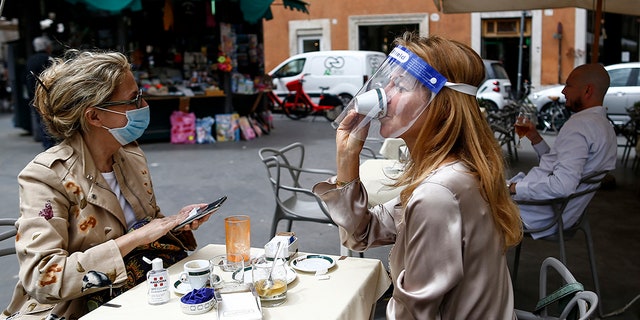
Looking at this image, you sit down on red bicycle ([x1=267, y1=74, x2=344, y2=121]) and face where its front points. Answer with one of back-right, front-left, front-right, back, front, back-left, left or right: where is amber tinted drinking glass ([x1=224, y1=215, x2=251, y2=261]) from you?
left

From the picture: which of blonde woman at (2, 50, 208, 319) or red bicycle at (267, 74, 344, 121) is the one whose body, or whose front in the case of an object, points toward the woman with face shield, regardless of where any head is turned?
the blonde woman

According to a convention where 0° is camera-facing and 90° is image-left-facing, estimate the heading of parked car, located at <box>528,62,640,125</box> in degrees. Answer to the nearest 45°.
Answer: approximately 90°

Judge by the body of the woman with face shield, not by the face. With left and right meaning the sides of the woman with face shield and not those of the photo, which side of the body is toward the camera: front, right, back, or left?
left

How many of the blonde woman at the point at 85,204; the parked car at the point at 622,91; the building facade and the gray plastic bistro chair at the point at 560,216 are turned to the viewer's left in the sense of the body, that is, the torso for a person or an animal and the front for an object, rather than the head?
2

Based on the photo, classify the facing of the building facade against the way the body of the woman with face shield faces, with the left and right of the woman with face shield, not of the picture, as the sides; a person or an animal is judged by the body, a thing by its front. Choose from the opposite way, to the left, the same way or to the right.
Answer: to the left

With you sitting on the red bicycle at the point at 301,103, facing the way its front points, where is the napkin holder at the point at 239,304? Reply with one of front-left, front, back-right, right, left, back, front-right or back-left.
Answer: left

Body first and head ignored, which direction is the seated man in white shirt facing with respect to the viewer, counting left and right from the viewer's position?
facing to the left of the viewer

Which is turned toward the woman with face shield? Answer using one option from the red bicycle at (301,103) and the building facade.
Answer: the building facade

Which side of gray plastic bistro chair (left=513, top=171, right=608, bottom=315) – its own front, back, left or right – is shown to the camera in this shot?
left

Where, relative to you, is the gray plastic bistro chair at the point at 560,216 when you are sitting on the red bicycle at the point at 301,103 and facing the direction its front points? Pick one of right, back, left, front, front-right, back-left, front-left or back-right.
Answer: left

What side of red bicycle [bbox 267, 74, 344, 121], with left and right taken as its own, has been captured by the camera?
left

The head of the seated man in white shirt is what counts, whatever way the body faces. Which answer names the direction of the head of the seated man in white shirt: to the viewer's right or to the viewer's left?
to the viewer's left

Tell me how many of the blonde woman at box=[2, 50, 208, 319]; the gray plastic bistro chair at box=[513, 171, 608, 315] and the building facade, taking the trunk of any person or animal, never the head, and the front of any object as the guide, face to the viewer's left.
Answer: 1

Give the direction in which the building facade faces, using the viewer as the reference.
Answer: facing the viewer
